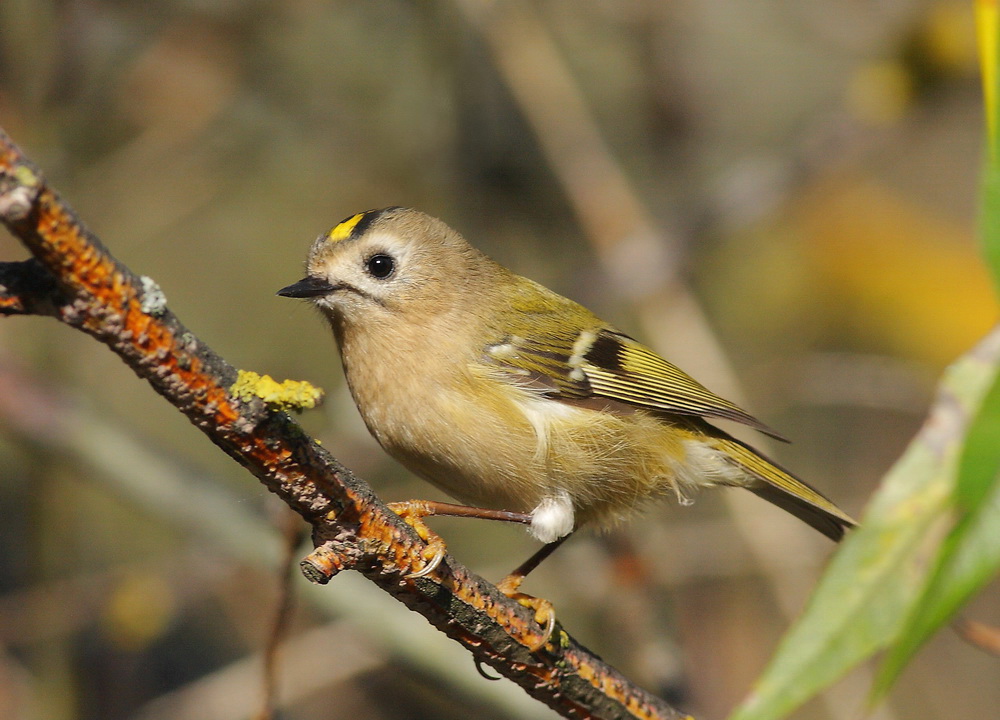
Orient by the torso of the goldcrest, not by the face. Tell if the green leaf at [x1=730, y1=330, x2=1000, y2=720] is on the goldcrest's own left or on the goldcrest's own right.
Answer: on the goldcrest's own left

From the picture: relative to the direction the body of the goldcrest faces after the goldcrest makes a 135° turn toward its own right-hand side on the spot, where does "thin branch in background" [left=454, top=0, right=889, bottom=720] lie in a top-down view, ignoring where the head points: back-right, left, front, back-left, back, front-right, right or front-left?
front-left

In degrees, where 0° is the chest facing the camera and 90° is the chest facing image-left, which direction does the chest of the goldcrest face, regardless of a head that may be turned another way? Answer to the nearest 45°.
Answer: approximately 90°
